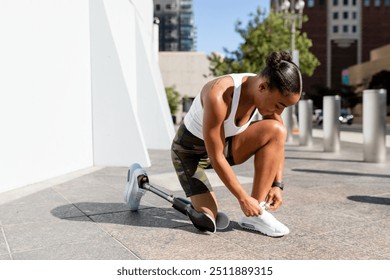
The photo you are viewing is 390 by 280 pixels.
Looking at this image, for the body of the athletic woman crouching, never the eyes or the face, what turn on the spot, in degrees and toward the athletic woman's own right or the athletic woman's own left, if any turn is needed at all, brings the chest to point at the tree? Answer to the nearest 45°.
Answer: approximately 135° to the athletic woman's own left

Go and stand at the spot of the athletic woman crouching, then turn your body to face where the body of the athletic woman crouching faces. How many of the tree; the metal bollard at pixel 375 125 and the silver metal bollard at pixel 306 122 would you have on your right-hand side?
0

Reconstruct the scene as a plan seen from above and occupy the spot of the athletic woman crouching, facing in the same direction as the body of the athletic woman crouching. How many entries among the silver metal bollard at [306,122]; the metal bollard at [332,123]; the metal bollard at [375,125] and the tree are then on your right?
0

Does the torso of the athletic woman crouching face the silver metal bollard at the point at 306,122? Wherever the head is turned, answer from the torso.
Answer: no

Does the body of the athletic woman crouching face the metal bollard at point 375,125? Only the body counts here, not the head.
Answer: no

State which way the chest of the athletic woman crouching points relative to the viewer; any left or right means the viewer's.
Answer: facing the viewer and to the right of the viewer

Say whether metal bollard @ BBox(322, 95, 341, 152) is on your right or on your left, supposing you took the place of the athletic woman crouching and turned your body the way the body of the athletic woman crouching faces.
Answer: on your left

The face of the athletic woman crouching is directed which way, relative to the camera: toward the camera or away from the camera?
toward the camera
